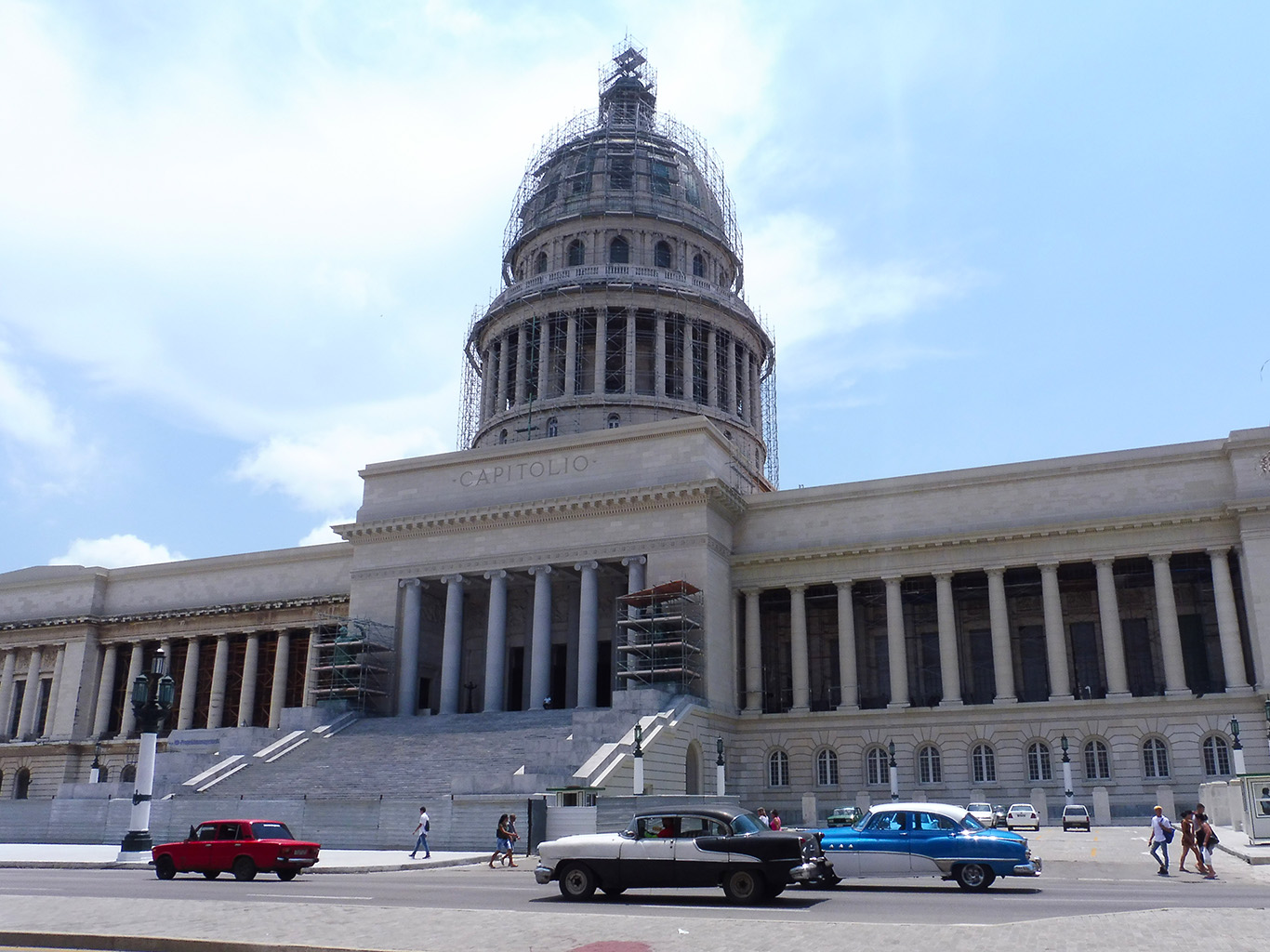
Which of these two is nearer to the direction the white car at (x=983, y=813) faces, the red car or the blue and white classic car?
the blue and white classic car

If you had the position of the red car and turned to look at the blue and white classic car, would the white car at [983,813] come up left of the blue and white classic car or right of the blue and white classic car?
left

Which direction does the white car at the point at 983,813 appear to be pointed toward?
toward the camera

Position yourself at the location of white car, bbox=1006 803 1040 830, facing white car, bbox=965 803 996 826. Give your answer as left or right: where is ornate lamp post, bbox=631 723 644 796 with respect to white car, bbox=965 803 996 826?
right

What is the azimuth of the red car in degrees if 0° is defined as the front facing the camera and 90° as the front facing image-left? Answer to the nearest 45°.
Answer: approximately 135°

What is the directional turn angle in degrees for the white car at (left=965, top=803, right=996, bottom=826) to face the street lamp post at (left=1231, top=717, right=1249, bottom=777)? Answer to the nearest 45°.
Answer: approximately 135° to its left

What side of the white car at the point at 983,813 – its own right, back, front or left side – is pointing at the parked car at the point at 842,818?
right

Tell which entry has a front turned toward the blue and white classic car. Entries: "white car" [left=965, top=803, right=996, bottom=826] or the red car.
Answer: the white car

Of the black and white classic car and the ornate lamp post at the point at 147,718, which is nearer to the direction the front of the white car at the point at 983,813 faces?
the black and white classic car
